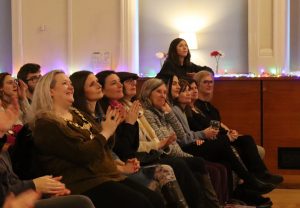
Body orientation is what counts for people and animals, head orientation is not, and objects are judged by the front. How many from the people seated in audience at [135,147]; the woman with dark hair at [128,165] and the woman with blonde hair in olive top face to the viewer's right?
3

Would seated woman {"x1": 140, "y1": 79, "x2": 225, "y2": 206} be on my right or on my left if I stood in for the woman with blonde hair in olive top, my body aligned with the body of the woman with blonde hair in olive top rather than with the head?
on my left

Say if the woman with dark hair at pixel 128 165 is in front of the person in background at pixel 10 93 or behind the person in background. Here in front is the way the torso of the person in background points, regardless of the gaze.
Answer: in front

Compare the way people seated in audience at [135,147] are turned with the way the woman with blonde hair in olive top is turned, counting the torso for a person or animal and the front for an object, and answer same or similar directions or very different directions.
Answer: same or similar directions

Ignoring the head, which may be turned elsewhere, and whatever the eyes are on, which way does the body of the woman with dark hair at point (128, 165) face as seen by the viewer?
to the viewer's right

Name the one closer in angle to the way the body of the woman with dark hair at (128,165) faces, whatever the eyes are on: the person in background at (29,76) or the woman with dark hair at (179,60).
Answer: the woman with dark hair

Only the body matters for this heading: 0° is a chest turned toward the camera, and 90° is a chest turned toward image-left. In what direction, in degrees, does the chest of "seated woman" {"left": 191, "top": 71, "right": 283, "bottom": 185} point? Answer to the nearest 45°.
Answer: approximately 315°

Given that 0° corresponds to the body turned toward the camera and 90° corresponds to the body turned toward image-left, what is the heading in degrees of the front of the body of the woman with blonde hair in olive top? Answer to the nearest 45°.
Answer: approximately 270°
